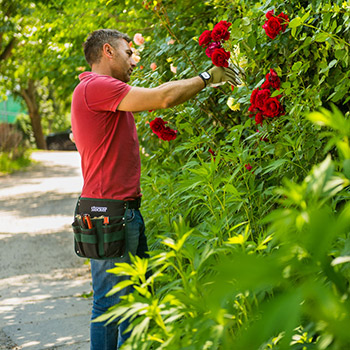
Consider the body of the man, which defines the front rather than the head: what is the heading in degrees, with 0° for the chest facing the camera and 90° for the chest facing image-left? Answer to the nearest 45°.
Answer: approximately 270°

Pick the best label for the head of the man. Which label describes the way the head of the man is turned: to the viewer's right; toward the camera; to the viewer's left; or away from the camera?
to the viewer's right

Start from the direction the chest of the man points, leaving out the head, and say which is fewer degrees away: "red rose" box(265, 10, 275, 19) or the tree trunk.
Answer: the red rose

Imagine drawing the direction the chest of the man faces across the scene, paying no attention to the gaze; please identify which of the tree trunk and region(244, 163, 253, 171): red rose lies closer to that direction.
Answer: the red rose

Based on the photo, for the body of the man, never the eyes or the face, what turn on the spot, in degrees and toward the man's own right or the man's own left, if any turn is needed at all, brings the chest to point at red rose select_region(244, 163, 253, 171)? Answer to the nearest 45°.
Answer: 0° — they already face it

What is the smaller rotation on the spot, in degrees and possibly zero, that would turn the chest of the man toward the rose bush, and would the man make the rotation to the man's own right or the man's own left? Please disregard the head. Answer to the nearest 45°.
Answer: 0° — they already face it
